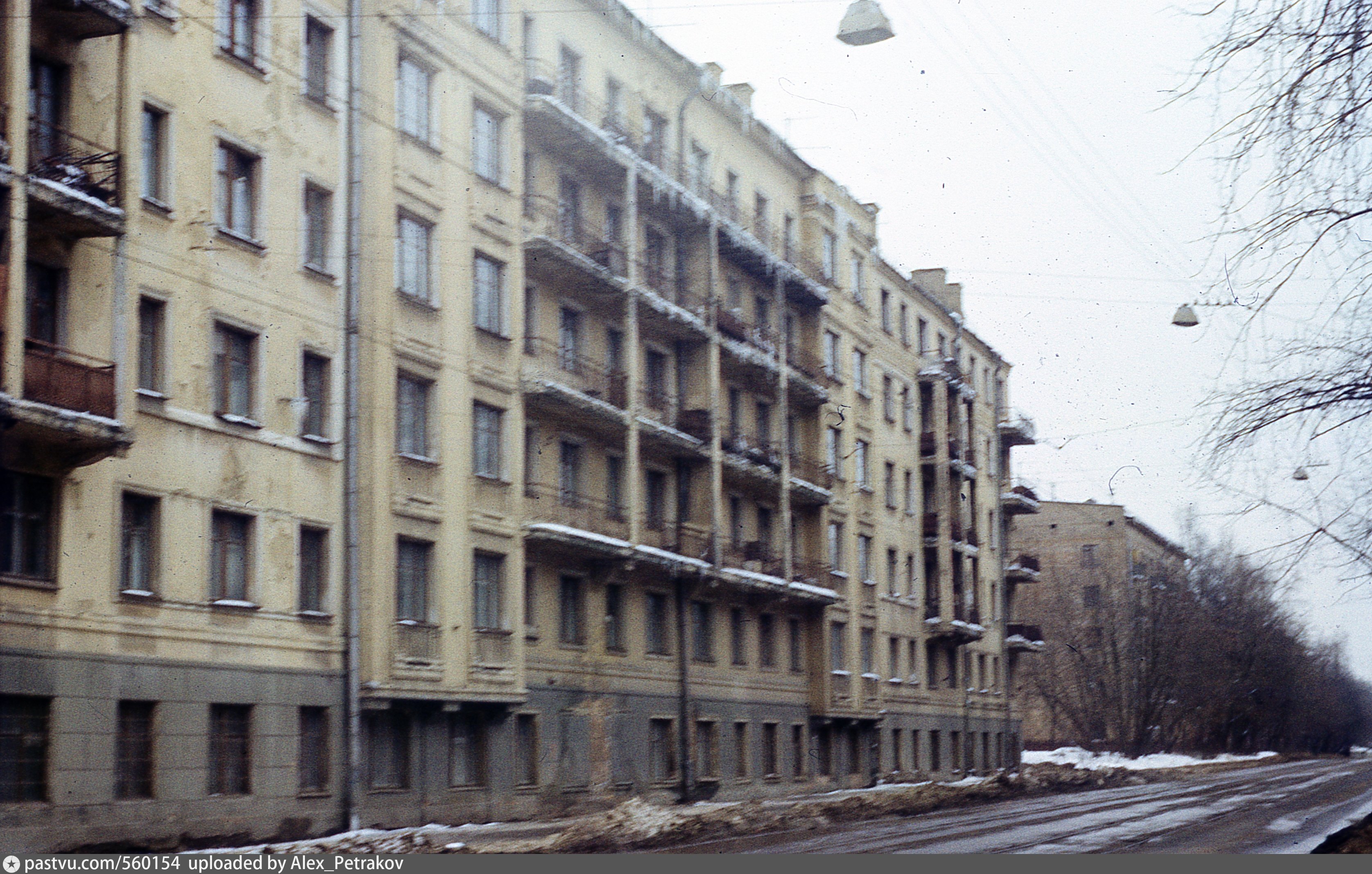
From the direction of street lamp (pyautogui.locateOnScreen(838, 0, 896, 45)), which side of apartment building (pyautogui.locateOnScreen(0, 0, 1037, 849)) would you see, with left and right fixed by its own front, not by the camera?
front

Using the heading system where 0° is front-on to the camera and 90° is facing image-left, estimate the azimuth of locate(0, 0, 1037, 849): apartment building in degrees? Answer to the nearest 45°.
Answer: approximately 315°
